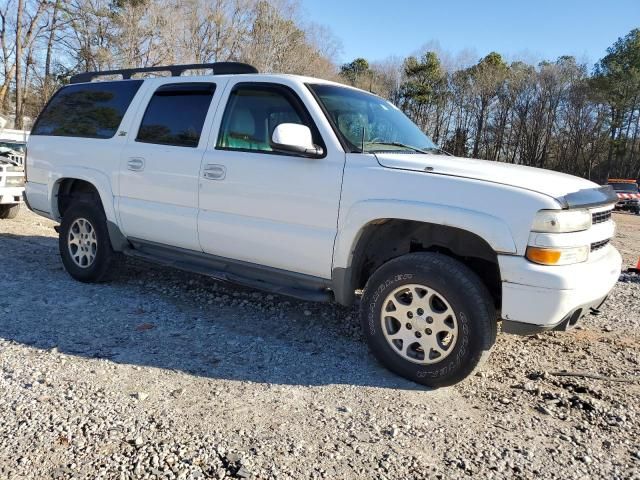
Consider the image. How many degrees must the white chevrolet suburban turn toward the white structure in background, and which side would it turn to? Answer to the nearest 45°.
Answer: approximately 180°

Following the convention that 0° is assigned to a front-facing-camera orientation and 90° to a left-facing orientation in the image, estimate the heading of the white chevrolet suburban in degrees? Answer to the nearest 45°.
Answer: approximately 315°
